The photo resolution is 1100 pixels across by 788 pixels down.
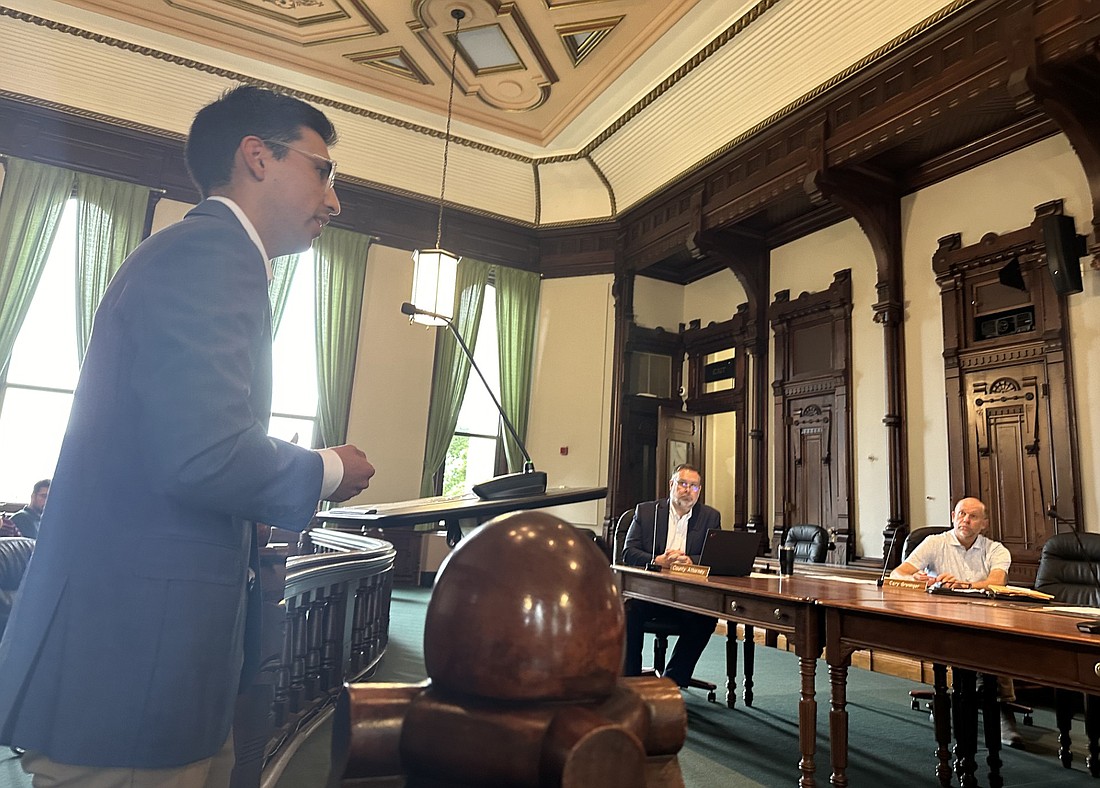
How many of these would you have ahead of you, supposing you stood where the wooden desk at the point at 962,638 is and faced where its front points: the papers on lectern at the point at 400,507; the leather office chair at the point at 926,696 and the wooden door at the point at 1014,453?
1

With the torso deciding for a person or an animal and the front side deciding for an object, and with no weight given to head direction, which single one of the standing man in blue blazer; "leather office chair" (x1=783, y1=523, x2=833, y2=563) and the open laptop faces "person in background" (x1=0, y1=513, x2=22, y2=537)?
the leather office chair

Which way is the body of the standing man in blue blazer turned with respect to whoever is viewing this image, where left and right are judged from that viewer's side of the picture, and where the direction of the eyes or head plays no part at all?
facing to the right of the viewer

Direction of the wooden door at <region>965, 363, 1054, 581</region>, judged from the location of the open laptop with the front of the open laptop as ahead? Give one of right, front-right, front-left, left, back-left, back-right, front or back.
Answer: front-right

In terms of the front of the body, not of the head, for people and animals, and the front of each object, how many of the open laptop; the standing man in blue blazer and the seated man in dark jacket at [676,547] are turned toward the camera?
1

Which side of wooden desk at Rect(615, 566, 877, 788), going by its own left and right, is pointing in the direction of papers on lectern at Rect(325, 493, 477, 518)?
front

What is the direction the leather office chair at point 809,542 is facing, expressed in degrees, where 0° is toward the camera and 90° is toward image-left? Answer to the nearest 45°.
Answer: approximately 45°

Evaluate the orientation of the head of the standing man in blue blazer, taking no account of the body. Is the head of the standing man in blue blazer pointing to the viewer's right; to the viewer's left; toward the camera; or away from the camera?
to the viewer's right

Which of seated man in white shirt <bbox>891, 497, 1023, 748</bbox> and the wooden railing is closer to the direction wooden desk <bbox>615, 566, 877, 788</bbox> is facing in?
the wooden railing
